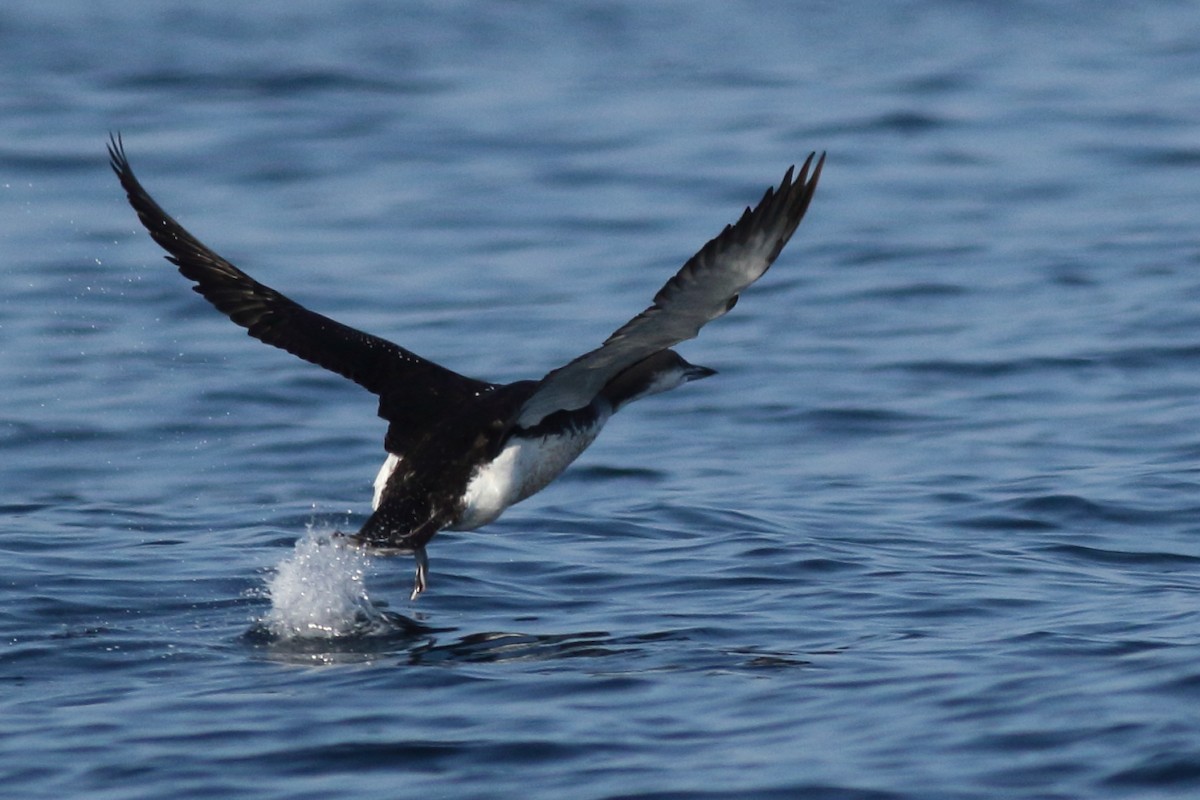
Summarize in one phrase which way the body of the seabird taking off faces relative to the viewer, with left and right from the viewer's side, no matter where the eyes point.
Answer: facing away from the viewer and to the right of the viewer
